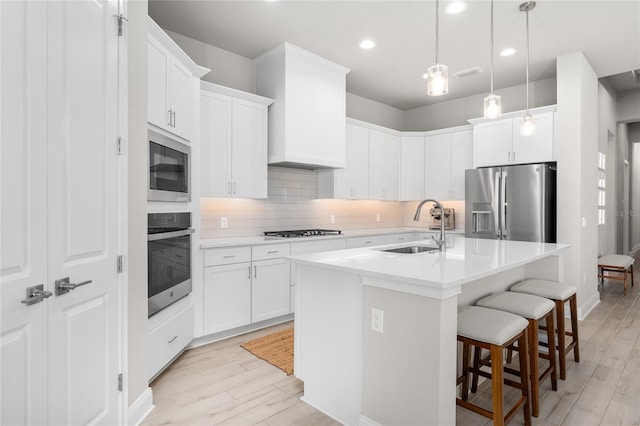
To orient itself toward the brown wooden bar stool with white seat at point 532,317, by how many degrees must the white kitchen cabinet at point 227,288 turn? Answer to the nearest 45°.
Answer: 0° — it already faces it

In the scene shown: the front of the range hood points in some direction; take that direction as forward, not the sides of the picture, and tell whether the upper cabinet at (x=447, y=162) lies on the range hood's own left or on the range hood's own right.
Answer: on the range hood's own left

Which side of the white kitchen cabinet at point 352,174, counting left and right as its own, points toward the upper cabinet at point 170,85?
right

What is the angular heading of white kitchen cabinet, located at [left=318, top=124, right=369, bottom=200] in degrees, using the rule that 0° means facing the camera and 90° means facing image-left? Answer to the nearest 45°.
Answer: approximately 315°

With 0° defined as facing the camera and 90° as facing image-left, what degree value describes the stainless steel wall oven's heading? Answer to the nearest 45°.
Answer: approximately 315°

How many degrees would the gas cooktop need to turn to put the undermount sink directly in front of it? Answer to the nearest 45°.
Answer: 0° — it already faces it
